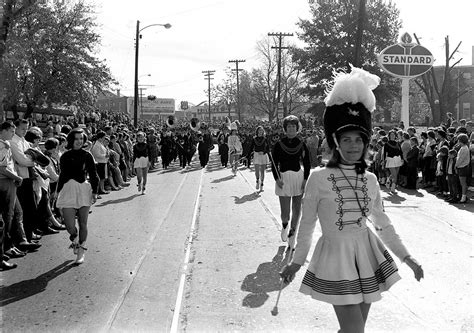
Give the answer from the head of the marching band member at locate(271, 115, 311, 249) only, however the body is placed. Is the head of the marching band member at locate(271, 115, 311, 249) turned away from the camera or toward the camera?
toward the camera

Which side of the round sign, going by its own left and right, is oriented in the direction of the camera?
front

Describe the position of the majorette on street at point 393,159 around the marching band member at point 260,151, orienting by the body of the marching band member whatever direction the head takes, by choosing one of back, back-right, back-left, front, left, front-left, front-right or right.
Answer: left

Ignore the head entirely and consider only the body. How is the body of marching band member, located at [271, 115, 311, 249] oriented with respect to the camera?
toward the camera

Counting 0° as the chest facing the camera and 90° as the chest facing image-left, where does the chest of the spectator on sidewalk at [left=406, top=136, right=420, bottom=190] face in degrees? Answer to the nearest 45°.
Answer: approximately 90°

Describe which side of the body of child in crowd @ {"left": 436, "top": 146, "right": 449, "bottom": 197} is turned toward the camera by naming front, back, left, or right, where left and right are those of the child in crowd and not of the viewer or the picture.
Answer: left

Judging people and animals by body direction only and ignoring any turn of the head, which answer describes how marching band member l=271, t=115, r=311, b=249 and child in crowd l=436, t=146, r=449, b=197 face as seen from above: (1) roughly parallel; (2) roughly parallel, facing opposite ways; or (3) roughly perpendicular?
roughly perpendicular

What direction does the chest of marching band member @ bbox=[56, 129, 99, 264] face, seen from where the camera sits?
toward the camera

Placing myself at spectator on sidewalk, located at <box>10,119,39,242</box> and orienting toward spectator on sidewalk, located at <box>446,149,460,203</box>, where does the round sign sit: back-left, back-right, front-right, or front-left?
front-left

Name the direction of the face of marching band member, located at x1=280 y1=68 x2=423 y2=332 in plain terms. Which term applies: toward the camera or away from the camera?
toward the camera
